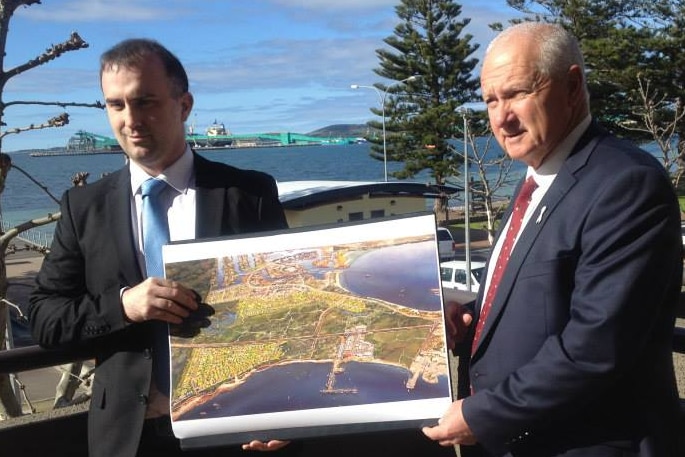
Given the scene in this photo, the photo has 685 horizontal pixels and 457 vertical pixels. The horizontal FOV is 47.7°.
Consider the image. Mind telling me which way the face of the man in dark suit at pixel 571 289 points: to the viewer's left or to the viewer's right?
to the viewer's left

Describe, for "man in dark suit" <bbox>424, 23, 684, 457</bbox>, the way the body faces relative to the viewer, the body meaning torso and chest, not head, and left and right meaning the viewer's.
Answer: facing the viewer and to the left of the viewer

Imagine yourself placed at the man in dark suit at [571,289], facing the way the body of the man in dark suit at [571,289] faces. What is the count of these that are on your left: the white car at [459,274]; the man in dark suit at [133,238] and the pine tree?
0

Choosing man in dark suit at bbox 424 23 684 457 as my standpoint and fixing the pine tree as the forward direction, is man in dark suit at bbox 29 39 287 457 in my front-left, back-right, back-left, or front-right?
front-left

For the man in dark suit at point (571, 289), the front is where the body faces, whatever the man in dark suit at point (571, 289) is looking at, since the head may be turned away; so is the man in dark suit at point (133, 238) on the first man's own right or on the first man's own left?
on the first man's own right

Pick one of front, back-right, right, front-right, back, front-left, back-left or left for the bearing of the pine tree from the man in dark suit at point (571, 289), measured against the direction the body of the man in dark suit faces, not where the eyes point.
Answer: back-right

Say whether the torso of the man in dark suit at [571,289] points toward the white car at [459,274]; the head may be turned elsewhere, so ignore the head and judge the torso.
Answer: no

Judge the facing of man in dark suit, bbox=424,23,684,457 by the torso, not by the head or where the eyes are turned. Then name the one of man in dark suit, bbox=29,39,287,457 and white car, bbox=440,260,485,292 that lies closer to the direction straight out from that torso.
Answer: the man in dark suit
